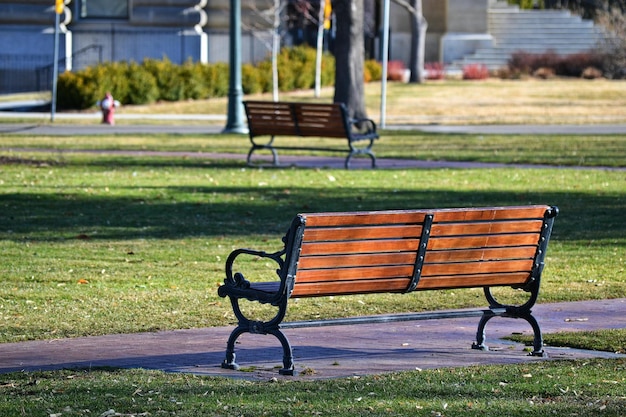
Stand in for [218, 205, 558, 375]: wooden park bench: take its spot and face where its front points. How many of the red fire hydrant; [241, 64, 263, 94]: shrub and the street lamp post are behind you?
0

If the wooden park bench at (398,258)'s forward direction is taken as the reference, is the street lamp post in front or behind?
in front

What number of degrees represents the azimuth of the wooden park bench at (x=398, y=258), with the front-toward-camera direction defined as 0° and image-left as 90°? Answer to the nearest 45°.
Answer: approximately 135°

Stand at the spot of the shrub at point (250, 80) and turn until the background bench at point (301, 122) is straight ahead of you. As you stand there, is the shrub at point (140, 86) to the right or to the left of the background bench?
right

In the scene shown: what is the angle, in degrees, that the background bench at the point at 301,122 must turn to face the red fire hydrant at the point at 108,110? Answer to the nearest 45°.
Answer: approximately 90° to its left

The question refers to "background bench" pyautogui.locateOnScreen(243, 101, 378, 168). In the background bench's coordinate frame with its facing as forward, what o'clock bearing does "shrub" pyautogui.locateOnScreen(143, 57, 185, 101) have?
The shrub is roughly at 10 o'clock from the background bench.

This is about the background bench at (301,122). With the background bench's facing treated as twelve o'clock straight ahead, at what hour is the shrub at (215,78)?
The shrub is roughly at 10 o'clock from the background bench.

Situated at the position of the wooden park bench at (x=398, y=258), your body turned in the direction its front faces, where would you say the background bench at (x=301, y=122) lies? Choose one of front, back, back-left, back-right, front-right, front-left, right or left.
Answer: front-right

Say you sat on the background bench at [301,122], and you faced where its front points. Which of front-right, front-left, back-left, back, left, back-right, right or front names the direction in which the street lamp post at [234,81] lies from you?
front-left

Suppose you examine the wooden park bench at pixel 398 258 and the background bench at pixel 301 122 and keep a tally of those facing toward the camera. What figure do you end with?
0

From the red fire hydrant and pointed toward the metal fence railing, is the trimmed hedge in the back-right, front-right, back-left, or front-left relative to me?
front-right

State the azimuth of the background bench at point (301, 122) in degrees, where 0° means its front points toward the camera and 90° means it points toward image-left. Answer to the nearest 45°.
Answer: approximately 225°

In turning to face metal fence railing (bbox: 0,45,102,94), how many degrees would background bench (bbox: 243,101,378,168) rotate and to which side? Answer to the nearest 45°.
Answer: approximately 90° to its left
